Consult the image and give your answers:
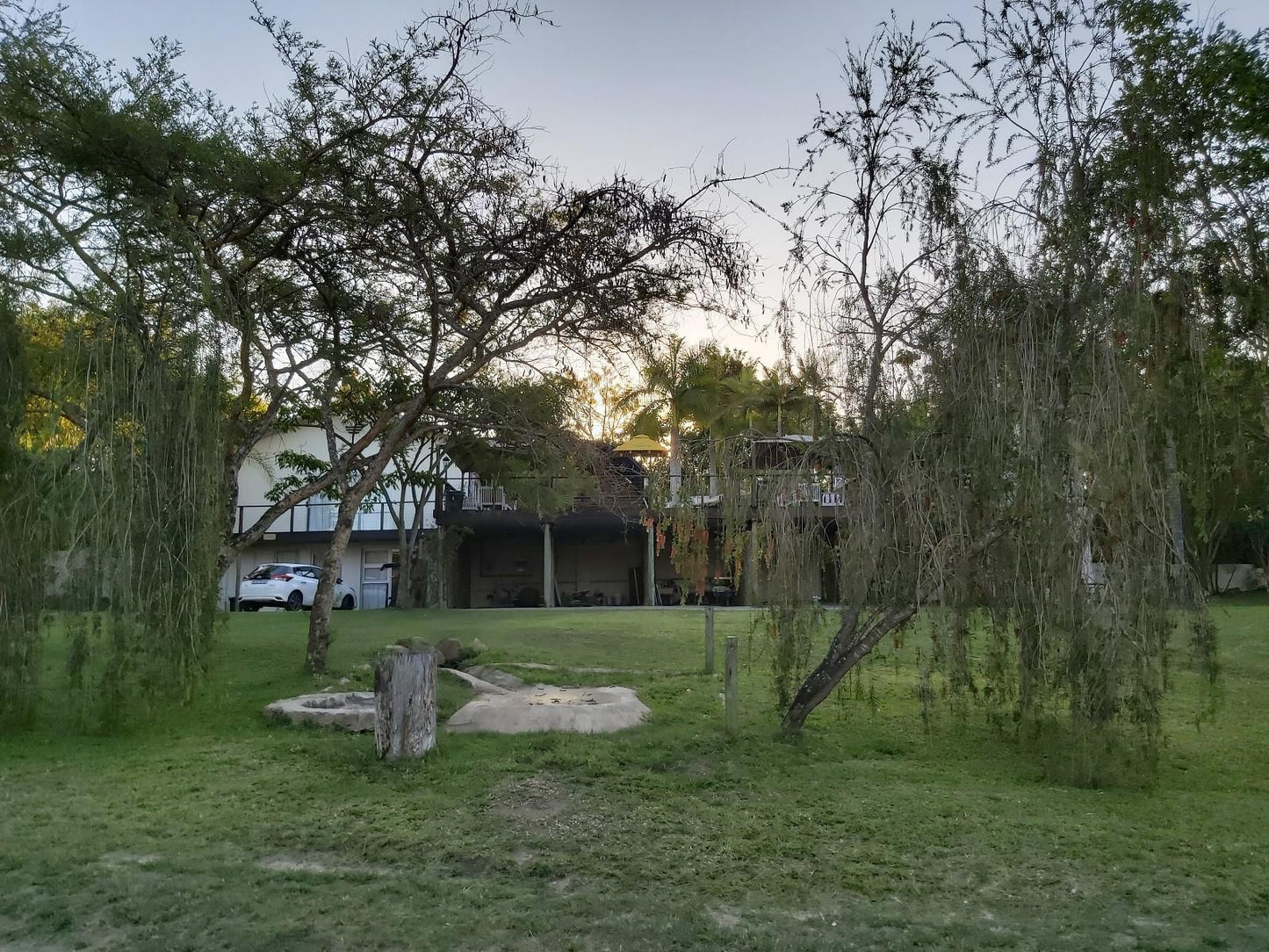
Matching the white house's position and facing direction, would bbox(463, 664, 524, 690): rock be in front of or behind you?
in front

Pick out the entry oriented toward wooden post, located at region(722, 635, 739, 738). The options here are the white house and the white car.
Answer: the white house

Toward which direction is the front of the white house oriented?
toward the camera

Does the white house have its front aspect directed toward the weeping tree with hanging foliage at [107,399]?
yes

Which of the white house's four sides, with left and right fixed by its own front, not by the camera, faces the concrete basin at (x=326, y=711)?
front

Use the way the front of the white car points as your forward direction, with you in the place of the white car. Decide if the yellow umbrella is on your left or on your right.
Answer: on your right

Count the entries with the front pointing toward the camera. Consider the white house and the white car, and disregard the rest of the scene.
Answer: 1

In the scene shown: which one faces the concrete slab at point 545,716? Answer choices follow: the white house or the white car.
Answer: the white house

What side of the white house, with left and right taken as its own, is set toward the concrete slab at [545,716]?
front

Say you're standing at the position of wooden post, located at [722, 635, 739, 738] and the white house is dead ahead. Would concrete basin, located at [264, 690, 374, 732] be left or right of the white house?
left
